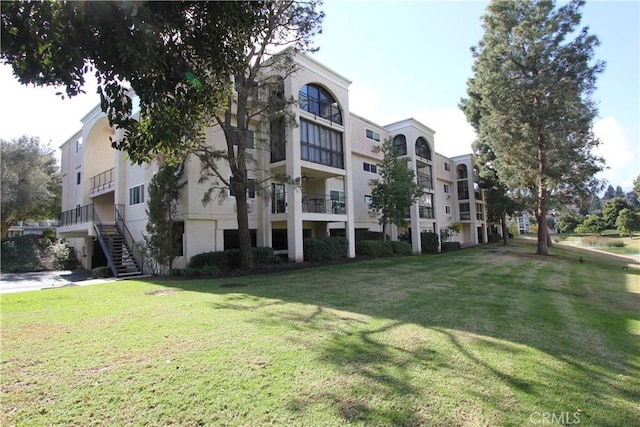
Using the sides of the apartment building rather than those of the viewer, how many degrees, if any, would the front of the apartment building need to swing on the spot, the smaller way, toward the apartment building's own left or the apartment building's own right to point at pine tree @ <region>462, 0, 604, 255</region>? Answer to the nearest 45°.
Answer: approximately 45° to the apartment building's own left

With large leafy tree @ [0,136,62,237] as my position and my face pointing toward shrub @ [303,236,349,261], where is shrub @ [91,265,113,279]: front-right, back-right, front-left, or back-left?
front-right

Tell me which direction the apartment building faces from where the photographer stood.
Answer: facing the viewer and to the right of the viewer

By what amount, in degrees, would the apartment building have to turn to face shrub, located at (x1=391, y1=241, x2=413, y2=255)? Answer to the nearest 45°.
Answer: approximately 90° to its left

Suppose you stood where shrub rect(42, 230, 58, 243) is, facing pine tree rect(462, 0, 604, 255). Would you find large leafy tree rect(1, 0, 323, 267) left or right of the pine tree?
right

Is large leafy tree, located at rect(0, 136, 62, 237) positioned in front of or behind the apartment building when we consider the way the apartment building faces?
behind

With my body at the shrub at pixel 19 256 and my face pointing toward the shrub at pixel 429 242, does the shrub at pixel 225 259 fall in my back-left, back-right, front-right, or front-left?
front-right

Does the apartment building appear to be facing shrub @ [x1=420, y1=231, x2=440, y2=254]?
no

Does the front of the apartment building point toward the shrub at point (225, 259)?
no

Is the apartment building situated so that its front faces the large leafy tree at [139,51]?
no

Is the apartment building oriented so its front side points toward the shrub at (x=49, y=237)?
no
